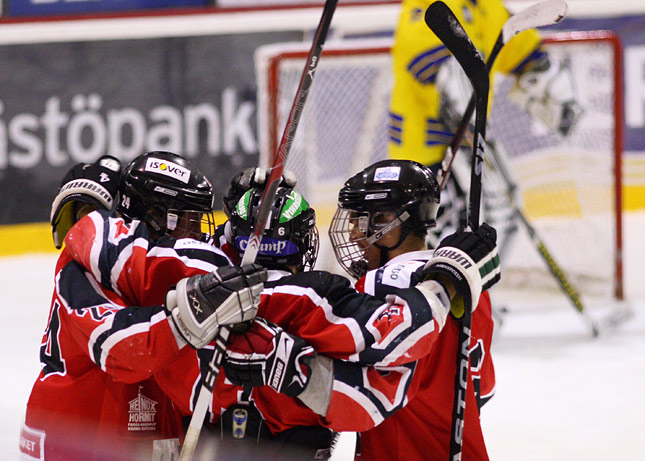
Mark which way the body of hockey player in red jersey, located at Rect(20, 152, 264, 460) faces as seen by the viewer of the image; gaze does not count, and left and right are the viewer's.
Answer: facing to the right of the viewer

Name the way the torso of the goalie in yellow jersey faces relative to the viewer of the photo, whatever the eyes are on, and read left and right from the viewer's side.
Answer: facing the viewer and to the right of the viewer

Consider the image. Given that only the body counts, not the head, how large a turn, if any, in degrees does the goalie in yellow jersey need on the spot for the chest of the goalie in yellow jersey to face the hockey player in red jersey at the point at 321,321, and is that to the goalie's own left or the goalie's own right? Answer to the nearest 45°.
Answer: approximately 45° to the goalie's own right

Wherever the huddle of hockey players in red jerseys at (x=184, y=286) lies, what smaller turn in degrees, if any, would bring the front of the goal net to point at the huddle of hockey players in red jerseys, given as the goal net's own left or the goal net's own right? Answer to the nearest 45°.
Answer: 0° — it already faces them

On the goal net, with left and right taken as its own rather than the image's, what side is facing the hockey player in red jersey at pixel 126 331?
front

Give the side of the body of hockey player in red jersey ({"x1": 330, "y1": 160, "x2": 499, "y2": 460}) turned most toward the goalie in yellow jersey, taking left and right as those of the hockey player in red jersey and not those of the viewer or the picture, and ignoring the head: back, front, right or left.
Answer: right

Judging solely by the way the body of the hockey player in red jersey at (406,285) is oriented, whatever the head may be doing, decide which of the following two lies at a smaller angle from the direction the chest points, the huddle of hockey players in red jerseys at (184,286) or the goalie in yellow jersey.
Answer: the huddle of hockey players in red jerseys

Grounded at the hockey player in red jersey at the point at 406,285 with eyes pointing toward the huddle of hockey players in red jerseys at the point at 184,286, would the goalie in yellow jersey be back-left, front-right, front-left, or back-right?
back-right

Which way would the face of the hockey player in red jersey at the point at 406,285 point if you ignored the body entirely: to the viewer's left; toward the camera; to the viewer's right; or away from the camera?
to the viewer's left

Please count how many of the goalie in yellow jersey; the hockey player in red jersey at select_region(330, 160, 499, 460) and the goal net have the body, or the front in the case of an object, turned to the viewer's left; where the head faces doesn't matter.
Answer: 1

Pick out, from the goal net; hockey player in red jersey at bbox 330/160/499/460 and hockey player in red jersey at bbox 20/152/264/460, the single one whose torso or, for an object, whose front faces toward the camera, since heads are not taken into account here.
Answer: the goal net

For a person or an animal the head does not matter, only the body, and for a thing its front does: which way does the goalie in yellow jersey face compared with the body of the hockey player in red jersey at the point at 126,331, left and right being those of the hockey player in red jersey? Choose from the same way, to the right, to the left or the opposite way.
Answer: to the right

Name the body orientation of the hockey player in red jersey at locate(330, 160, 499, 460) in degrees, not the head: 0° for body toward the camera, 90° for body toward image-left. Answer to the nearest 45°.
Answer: approximately 90°
